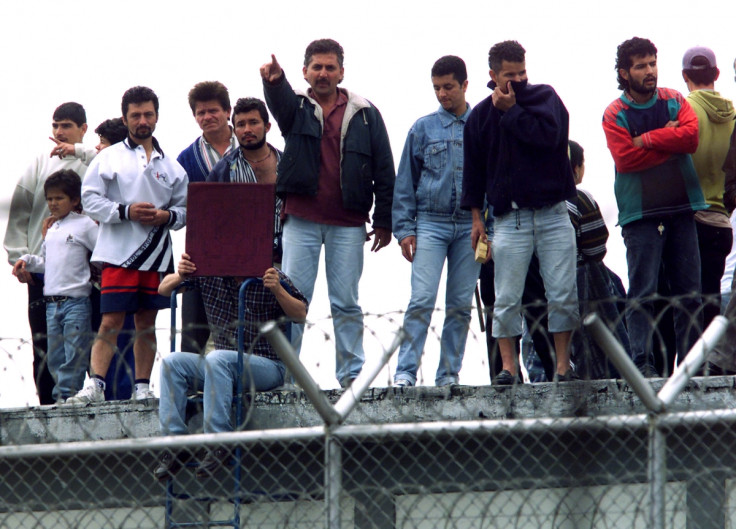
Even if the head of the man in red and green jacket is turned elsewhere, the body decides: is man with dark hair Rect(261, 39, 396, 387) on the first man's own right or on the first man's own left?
on the first man's own right

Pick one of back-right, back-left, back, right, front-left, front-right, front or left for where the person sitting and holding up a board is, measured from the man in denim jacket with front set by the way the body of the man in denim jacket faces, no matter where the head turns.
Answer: right

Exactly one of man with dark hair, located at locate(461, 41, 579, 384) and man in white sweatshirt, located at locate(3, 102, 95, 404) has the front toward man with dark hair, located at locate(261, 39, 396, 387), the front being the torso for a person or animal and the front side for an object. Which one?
the man in white sweatshirt

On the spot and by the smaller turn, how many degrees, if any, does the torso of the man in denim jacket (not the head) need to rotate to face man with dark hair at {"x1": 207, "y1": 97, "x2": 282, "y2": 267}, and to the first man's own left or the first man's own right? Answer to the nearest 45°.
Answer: approximately 135° to the first man's own right

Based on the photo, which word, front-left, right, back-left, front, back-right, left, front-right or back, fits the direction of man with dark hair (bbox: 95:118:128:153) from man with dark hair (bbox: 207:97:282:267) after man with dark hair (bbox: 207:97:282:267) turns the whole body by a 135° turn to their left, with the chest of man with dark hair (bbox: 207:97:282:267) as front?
left

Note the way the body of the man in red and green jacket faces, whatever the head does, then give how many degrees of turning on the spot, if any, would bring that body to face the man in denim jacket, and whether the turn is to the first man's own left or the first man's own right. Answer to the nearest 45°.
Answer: approximately 90° to the first man's own right

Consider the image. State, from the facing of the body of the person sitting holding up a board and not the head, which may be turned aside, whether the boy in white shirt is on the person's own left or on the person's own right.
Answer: on the person's own right
